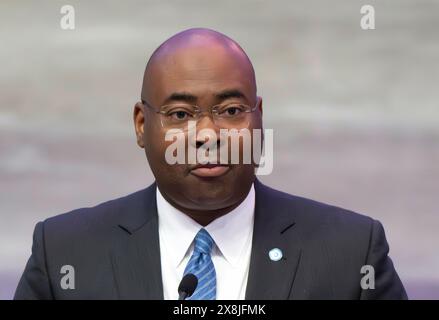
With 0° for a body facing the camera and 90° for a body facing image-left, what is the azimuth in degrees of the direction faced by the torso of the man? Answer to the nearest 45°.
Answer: approximately 0°
